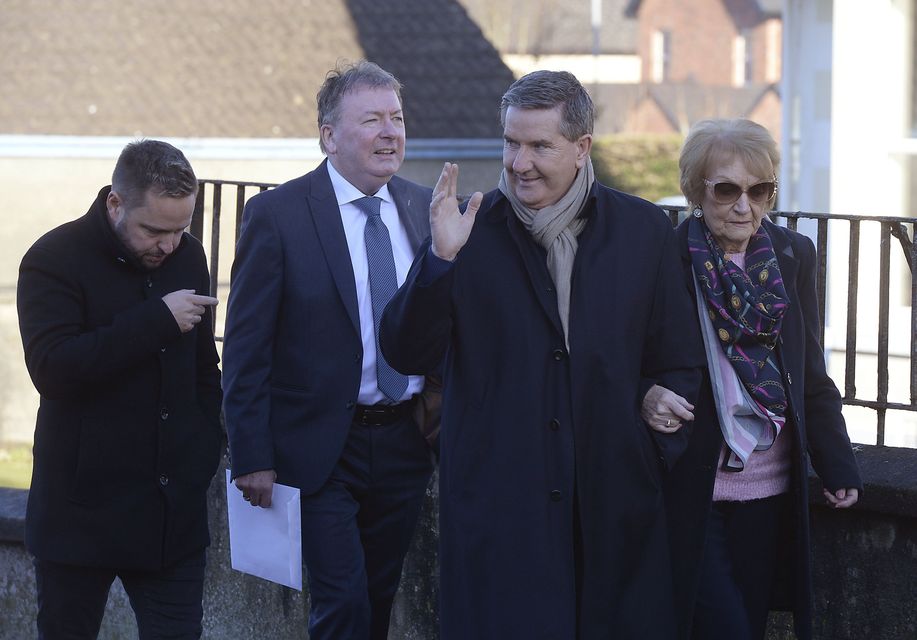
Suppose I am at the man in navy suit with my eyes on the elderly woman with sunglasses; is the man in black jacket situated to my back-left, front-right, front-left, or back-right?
back-right

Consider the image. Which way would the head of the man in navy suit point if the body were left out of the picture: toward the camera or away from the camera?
toward the camera

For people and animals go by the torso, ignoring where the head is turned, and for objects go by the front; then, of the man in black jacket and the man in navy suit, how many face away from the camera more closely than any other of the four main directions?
0

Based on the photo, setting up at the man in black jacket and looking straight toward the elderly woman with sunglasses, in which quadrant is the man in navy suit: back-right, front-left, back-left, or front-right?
front-left

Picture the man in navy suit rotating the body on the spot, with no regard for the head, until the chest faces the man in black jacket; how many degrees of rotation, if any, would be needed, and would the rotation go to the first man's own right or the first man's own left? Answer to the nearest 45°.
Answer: approximately 135° to the first man's own right

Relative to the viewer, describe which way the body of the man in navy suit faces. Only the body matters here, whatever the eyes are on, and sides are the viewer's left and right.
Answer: facing the viewer and to the right of the viewer

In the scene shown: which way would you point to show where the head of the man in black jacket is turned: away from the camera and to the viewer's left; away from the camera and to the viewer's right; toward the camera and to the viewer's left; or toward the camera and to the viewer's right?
toward the camera and to the viewer's right

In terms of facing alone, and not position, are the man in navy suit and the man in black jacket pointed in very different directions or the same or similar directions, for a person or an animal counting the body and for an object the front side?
same or similar directions

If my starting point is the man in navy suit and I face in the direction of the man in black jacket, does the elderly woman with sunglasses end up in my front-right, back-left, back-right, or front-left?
back-left
